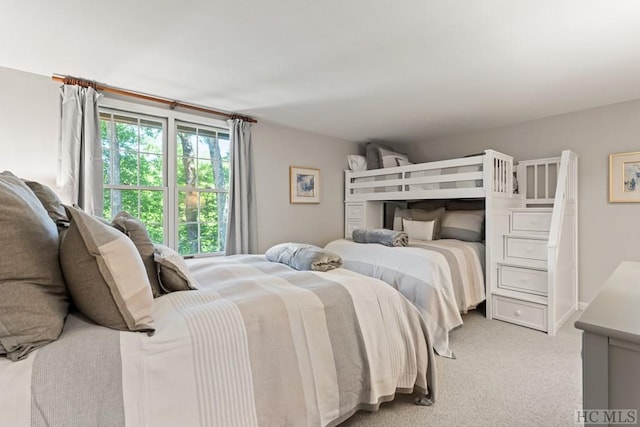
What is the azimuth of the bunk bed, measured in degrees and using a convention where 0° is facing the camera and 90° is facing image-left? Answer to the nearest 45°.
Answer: approximately 45°

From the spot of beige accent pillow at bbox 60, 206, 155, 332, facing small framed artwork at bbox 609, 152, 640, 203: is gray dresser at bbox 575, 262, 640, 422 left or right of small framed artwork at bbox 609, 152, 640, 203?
right

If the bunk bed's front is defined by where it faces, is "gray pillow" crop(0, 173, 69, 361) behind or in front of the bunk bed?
in front

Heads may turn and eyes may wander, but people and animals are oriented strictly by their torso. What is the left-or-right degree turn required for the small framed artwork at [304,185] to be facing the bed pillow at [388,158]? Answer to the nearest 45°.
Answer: approximately 45° to its left

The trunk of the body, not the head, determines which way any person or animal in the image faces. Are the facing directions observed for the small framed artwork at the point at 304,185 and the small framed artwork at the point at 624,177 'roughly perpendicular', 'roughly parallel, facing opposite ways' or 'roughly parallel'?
roughly perpendicular

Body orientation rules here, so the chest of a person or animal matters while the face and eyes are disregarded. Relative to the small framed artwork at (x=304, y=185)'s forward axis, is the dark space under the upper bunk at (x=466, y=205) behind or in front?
in front

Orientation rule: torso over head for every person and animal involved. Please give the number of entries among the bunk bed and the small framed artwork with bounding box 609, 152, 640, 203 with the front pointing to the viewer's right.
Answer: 0

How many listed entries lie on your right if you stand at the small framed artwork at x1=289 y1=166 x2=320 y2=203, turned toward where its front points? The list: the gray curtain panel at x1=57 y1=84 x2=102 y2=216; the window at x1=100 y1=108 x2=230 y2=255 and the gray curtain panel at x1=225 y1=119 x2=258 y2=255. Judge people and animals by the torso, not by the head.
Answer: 3

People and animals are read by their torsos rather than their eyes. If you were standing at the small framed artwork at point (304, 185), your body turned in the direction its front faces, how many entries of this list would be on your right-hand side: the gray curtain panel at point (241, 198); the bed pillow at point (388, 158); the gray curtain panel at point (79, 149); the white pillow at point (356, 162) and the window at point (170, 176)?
3

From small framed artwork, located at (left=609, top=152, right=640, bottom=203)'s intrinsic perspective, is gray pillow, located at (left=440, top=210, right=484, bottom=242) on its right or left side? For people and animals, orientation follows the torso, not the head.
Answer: on its right

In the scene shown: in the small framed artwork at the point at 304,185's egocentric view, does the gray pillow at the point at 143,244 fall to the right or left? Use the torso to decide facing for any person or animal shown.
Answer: on its right

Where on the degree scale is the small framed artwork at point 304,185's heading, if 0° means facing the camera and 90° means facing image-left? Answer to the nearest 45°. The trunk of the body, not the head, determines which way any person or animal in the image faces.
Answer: approximately 315°
